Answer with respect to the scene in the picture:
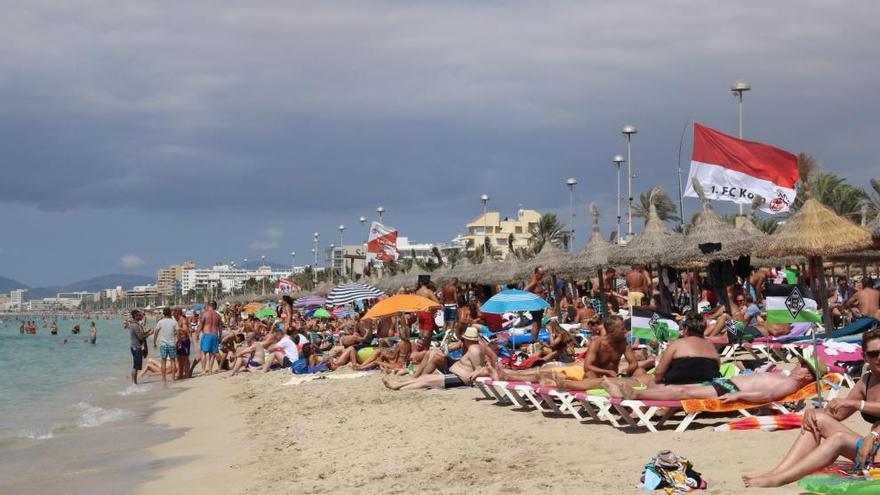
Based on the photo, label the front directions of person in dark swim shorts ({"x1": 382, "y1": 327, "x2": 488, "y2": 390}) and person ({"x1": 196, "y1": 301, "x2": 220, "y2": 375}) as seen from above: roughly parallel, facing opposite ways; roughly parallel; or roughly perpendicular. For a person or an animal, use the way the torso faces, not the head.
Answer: roughly perpendicular

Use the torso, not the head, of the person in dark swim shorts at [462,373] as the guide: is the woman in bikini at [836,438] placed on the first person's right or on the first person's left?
on the first person's left

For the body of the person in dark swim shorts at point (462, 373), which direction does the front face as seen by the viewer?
to the viewer's left
